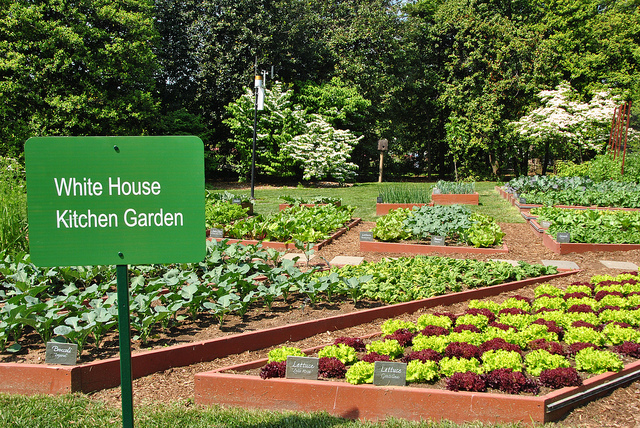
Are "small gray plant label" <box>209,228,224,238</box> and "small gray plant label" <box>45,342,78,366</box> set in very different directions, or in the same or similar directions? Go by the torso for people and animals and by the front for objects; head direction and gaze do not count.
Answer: same or similar directions

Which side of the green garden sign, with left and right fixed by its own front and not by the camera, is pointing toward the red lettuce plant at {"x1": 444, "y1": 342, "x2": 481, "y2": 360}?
left

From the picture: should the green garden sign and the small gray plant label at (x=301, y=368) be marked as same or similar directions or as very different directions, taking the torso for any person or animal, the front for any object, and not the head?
same or similar directions

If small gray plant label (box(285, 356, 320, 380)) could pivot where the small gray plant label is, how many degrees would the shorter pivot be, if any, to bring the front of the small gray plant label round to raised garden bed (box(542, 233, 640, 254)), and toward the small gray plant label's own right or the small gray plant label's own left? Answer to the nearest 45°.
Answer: approximately 135° to the small gray plant label's own left

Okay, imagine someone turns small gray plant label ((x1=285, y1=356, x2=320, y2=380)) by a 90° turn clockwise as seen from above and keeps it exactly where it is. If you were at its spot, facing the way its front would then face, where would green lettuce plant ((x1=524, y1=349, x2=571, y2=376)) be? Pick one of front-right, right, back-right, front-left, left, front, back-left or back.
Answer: back

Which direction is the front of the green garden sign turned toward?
toward the camera

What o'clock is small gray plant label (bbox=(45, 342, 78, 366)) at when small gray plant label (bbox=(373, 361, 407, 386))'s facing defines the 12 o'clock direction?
small gray plant label (bbox=(45, 342, 78, 366)) is roughly at 3 o'clock from small gray plant label (bbox=(373, 361, 407, 386)).

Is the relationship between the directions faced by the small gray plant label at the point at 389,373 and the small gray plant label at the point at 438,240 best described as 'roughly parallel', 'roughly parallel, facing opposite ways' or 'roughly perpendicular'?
roughly parallel

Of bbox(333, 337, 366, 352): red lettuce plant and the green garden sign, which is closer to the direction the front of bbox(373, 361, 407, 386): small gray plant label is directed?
the green garden sign

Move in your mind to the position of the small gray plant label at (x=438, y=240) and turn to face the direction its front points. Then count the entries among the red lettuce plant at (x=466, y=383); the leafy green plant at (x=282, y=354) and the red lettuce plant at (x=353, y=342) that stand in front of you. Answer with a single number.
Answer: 3

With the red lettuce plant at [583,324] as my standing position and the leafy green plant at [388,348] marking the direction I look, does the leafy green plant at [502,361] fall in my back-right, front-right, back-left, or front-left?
front-left

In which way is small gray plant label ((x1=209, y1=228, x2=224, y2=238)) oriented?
toward the camera

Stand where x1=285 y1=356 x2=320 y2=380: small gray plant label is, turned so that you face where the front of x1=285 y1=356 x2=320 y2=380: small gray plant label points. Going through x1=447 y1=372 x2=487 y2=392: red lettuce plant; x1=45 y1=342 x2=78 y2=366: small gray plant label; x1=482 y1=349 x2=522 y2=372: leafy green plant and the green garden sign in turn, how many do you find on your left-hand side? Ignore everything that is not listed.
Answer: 2

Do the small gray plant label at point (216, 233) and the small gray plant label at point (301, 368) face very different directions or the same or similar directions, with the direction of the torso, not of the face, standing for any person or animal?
same or similar directions

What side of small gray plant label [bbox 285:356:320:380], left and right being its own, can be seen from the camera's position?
front
